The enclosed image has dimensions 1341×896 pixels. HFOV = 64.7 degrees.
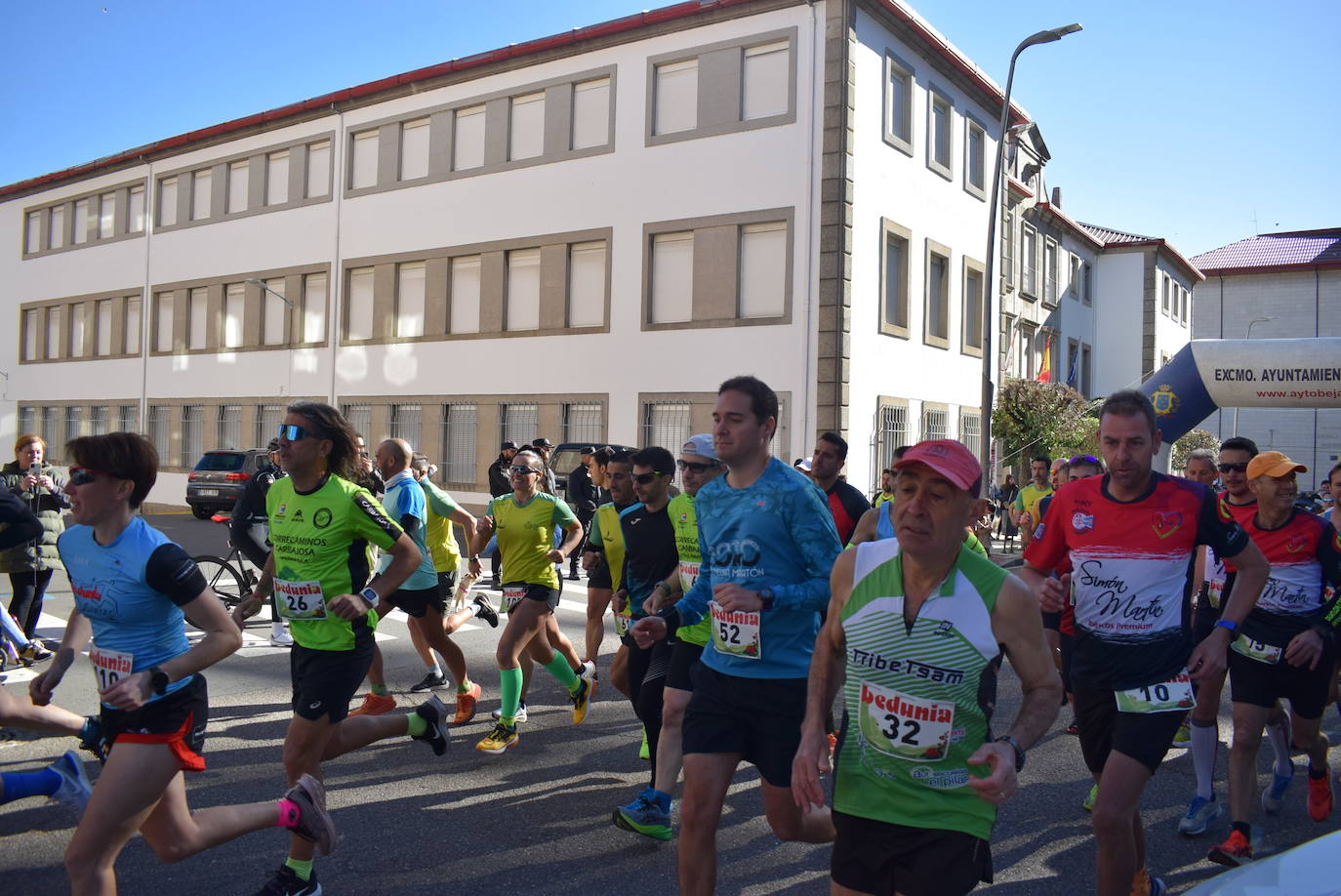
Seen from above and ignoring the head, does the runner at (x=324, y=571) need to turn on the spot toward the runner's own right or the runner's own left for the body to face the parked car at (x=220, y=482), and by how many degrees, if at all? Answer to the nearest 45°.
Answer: approximately 135° to the runner's own right

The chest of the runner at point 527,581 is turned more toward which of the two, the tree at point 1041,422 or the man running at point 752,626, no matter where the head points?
the man running

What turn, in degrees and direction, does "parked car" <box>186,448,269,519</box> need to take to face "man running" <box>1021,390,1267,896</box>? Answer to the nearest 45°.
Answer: approximately 135° to its right

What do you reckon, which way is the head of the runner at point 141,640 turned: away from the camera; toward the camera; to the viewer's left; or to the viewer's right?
to the viewer's left

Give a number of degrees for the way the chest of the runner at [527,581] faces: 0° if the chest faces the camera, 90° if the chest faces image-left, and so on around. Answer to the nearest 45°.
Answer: approximately 45°

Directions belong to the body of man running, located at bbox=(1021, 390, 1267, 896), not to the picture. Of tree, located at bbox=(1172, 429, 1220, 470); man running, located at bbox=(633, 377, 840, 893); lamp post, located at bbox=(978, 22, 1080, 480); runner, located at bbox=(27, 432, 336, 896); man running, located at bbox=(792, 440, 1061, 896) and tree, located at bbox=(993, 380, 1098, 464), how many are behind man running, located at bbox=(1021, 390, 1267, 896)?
3

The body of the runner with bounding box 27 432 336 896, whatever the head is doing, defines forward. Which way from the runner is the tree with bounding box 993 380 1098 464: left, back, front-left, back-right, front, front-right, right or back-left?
back

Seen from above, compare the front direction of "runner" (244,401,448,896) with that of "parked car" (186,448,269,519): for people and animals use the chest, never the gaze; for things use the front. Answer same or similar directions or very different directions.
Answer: very different directions

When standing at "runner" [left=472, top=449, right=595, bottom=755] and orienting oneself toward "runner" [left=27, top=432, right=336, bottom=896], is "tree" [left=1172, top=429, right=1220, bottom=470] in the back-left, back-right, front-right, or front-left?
back-left

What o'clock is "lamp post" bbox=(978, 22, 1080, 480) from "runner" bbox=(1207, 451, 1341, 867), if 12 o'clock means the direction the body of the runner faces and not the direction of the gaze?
The lamp post is roughly at 4 o'clock from the runner.

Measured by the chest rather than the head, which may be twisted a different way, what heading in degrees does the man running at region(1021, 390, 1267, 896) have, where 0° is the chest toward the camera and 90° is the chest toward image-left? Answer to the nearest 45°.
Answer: approximately 0°
